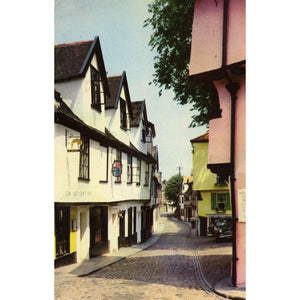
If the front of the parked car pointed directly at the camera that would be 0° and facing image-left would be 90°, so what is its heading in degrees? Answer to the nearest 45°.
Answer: approximately 45°

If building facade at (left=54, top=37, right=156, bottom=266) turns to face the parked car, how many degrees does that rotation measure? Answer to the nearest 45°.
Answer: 0° — it already faces it

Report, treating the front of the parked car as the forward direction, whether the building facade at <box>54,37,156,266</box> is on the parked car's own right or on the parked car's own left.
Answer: on the parked car's own right

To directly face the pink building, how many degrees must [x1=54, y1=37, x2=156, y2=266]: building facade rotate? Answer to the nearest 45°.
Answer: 0° — it already faces it

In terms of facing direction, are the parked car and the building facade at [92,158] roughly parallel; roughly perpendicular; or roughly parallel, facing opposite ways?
roughly perpendicular

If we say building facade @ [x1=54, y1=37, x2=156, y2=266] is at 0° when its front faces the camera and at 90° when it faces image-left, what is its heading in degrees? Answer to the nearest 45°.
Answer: approximately 315°
